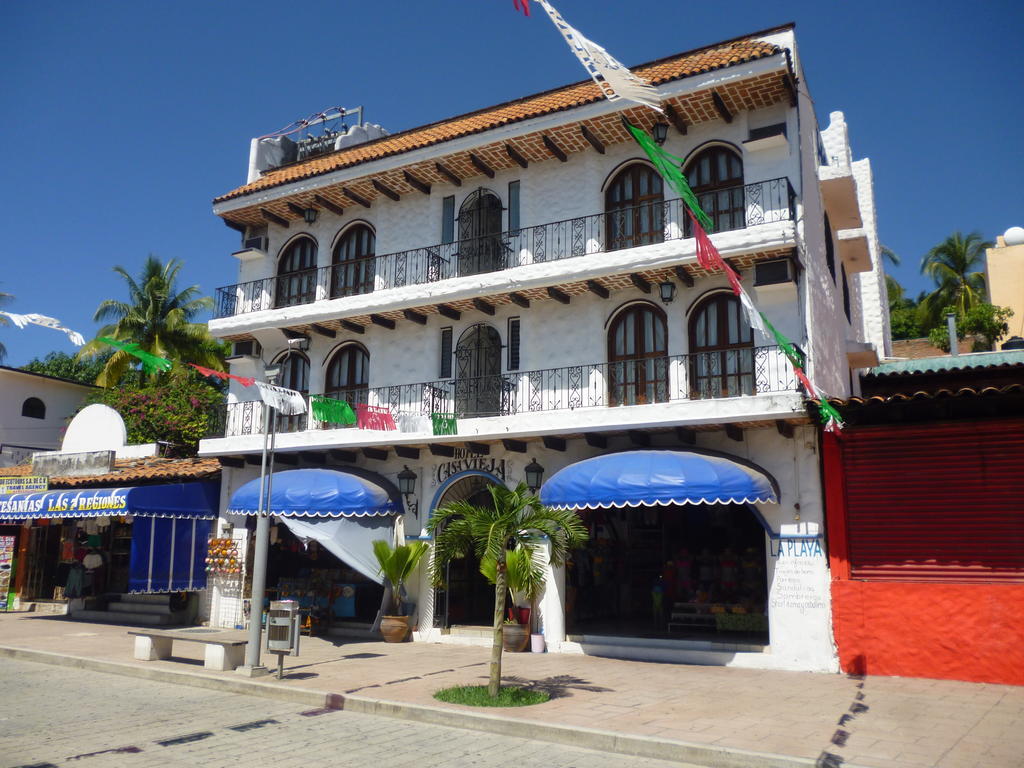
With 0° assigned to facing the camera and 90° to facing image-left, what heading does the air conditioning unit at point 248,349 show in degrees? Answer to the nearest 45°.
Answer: approximately 45°

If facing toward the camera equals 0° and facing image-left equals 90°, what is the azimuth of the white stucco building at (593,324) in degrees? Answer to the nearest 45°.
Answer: approximately 45°

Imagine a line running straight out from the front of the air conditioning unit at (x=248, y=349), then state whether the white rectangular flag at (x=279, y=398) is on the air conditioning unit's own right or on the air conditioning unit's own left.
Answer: on the air conditioning unit's own left

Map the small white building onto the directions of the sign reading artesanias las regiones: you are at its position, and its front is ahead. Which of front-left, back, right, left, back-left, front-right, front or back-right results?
back-right

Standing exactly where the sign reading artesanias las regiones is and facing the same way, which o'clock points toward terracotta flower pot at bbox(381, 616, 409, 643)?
The terracotta flower pot is roughly at 9 o'clock from the sign reading artesanias las regiones.

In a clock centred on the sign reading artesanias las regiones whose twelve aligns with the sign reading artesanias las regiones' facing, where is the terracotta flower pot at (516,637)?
The terracotta flower pot is roughly at 9 o'clock from the sign reading artesanias las regiones.

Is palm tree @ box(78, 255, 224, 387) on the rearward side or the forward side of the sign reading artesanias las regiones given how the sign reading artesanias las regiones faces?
on the rearward side

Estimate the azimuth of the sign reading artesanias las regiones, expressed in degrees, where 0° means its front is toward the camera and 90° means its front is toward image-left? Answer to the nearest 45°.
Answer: approximately 45°
